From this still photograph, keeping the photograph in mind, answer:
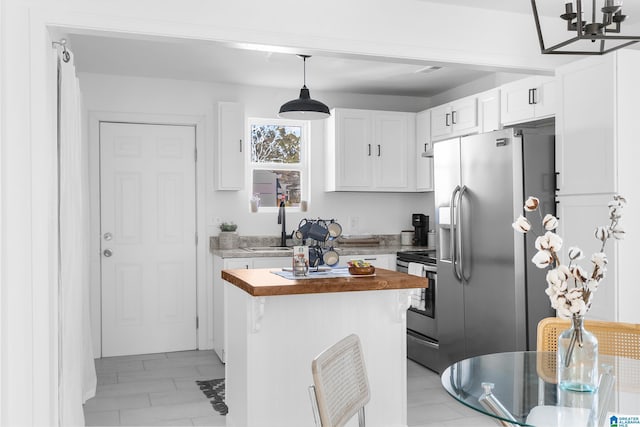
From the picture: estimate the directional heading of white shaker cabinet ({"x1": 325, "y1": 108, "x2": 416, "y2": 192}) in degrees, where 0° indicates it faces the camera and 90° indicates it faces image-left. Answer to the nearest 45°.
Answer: approximately 0°

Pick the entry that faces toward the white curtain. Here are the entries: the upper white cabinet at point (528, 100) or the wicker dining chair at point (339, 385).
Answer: the upper white cabinet

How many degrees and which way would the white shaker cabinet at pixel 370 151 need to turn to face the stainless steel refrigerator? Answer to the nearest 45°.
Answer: approximately 45° to its left

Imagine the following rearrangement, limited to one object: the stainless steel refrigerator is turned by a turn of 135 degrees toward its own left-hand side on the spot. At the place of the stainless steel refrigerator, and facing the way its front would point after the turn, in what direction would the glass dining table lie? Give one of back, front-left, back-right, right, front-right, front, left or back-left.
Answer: right

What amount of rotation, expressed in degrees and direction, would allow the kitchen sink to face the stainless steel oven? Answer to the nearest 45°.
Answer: approximately 45° to its left

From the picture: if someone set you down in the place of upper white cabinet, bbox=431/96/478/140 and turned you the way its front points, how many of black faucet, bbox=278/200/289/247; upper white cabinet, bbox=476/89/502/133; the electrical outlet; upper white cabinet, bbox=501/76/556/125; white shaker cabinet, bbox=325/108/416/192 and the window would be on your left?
2

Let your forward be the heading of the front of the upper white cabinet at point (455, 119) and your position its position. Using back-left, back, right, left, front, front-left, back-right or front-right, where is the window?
front-right

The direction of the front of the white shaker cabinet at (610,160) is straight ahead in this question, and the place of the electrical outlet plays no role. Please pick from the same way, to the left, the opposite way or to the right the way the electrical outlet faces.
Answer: to the left
